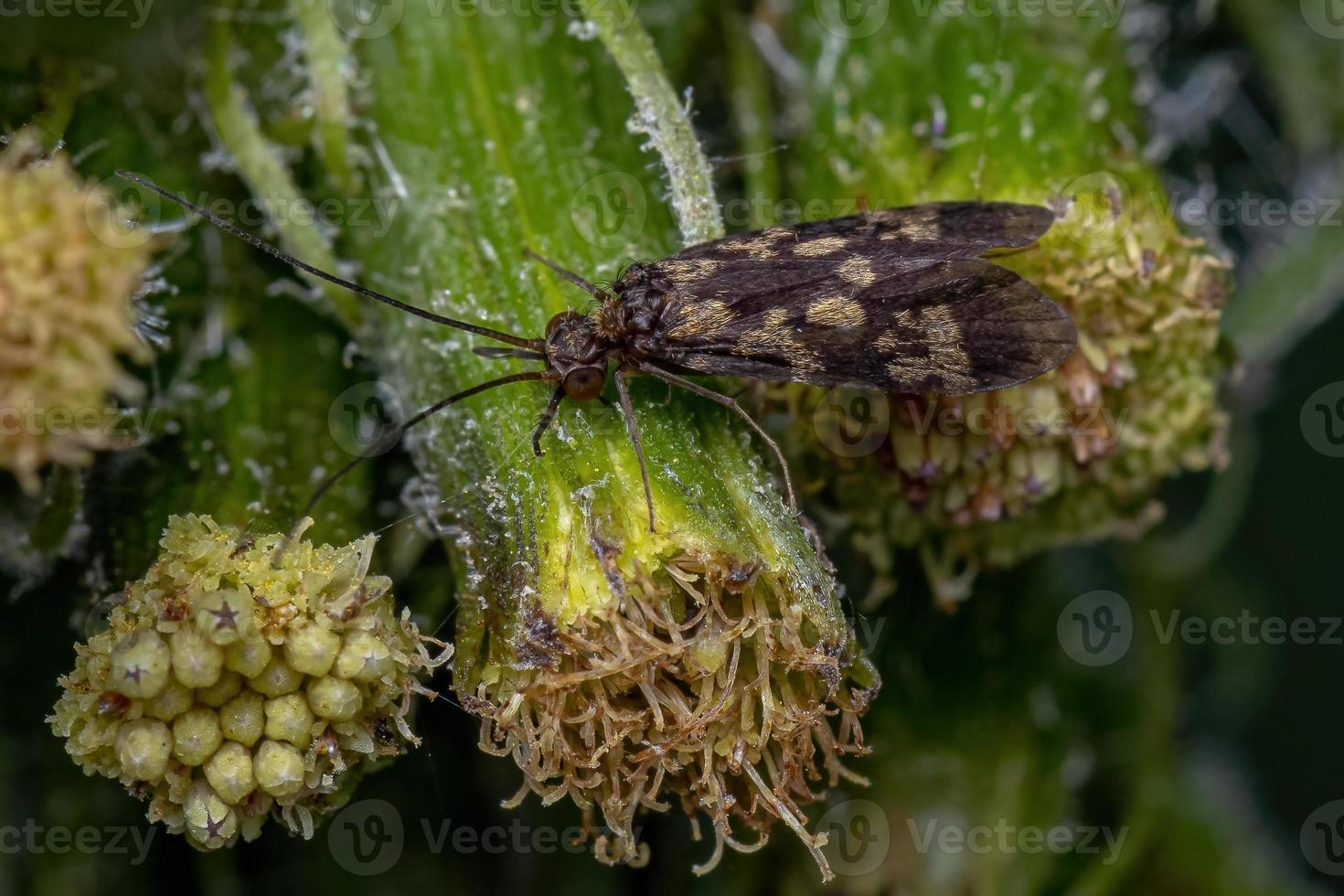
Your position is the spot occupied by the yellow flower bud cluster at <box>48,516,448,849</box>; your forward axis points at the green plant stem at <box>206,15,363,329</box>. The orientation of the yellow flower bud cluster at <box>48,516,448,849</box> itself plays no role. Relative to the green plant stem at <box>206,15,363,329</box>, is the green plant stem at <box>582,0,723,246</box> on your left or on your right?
right

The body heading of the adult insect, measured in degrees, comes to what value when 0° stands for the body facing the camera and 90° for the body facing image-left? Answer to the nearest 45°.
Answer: approximately 90°

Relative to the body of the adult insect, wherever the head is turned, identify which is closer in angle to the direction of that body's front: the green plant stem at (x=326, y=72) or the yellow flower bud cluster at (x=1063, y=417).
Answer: the green plant stem

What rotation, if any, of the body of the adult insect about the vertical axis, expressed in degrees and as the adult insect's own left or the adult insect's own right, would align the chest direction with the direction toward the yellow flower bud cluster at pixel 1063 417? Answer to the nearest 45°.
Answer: approximately 180°

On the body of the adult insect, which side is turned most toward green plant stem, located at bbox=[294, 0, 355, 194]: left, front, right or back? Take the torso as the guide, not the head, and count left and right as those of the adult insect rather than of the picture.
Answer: front

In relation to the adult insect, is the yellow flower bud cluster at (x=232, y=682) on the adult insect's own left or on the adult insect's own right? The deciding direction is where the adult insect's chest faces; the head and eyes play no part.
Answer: on the adult insect's own left
